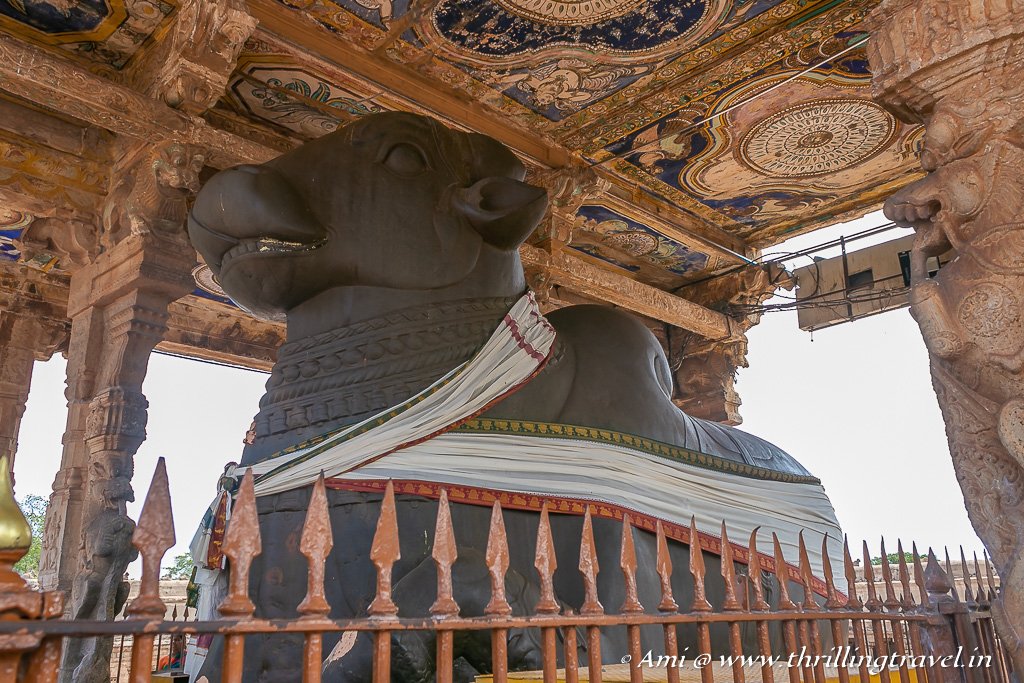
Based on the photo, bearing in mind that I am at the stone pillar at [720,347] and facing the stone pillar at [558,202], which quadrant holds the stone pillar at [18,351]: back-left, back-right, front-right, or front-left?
front-right

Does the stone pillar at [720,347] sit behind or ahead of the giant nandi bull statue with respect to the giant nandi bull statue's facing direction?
behind

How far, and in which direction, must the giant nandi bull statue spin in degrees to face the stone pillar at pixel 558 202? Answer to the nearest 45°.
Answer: approximately 135° to its right

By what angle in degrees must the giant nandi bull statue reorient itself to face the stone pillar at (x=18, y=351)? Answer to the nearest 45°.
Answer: approximately 90° to its right

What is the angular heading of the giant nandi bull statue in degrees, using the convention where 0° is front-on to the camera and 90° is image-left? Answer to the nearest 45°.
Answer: approximately 45°

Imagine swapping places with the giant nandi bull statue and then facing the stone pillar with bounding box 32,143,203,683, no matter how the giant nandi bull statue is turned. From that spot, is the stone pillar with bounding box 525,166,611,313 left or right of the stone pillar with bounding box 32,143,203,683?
right
